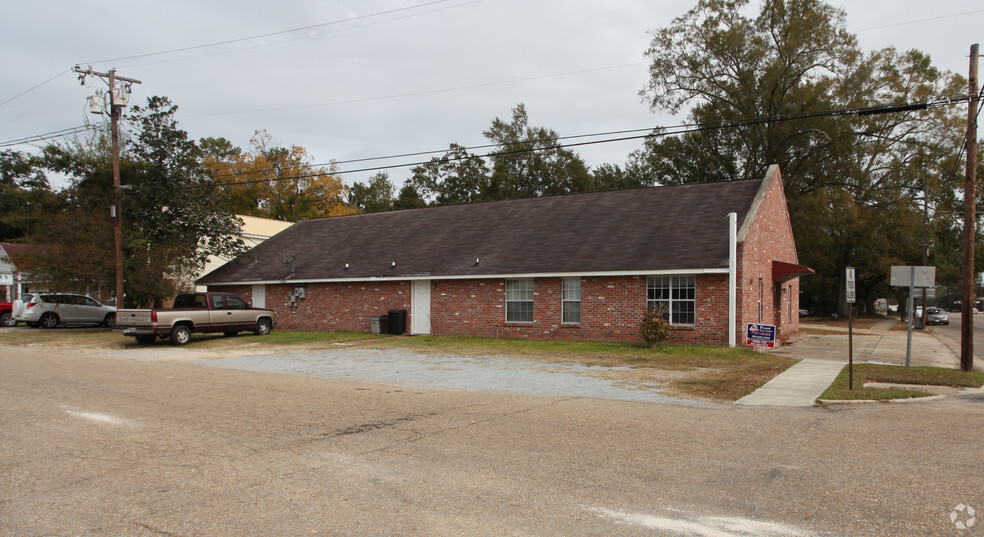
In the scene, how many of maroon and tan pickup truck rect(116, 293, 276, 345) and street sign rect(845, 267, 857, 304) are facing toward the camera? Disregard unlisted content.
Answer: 1

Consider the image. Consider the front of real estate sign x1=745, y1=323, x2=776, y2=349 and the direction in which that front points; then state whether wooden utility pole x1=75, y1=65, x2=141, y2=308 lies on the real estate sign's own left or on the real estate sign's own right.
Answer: on the real estate sign's own right

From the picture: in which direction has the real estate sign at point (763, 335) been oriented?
toward the camera

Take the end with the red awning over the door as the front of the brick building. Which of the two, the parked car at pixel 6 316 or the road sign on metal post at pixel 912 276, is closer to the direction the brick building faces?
the road sign on metal post

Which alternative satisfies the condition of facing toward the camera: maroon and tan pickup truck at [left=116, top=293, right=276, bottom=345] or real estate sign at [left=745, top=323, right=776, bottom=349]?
the real estate sign

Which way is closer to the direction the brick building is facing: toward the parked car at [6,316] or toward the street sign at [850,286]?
the street sign

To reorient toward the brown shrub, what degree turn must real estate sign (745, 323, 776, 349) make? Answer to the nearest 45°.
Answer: approximately 135° to its right

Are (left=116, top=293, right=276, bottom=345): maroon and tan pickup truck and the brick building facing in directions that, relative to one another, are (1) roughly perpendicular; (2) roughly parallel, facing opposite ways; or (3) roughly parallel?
roughly perpendicular

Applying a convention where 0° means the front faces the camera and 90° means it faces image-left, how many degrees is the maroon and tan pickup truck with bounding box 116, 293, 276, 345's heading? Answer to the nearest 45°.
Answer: approximately 225°

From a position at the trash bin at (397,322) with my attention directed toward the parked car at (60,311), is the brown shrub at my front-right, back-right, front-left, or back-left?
back-left

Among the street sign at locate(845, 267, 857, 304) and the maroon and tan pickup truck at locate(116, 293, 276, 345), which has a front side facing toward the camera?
the street sign

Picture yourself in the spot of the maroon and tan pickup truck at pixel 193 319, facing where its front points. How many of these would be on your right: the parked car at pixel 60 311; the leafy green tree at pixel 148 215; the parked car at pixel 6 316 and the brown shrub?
1

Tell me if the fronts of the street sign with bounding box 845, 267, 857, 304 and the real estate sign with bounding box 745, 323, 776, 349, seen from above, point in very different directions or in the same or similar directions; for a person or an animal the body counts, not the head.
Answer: same or similar directions
